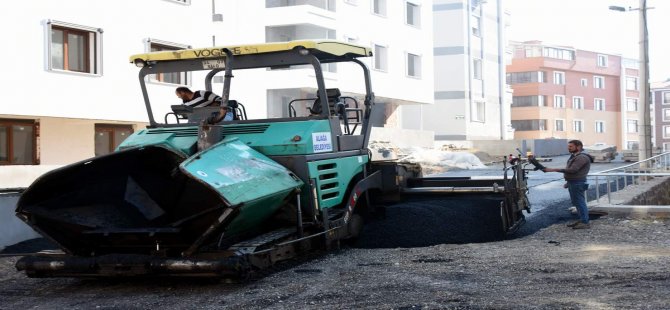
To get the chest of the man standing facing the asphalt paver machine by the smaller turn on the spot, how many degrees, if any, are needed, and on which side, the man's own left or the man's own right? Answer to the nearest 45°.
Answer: approximately 45° to the man's own left

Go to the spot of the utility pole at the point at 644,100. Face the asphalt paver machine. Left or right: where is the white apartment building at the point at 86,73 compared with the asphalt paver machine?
right

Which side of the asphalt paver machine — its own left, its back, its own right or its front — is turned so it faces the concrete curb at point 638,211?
back

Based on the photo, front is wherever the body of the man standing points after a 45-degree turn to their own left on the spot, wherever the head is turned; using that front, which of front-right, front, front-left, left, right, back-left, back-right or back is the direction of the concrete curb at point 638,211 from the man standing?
back

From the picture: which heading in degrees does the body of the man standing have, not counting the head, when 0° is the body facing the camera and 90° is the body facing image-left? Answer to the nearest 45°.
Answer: approximately 90°

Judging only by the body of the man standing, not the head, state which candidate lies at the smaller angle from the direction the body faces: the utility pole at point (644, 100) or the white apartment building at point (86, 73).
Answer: the white apartment building

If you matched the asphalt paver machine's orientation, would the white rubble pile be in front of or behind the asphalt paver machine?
behind

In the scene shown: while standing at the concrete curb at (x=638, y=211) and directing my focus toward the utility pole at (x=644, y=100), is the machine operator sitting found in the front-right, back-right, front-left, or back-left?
back-left

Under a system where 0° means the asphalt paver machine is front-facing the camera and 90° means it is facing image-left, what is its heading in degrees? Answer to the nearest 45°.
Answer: approximately 45°
